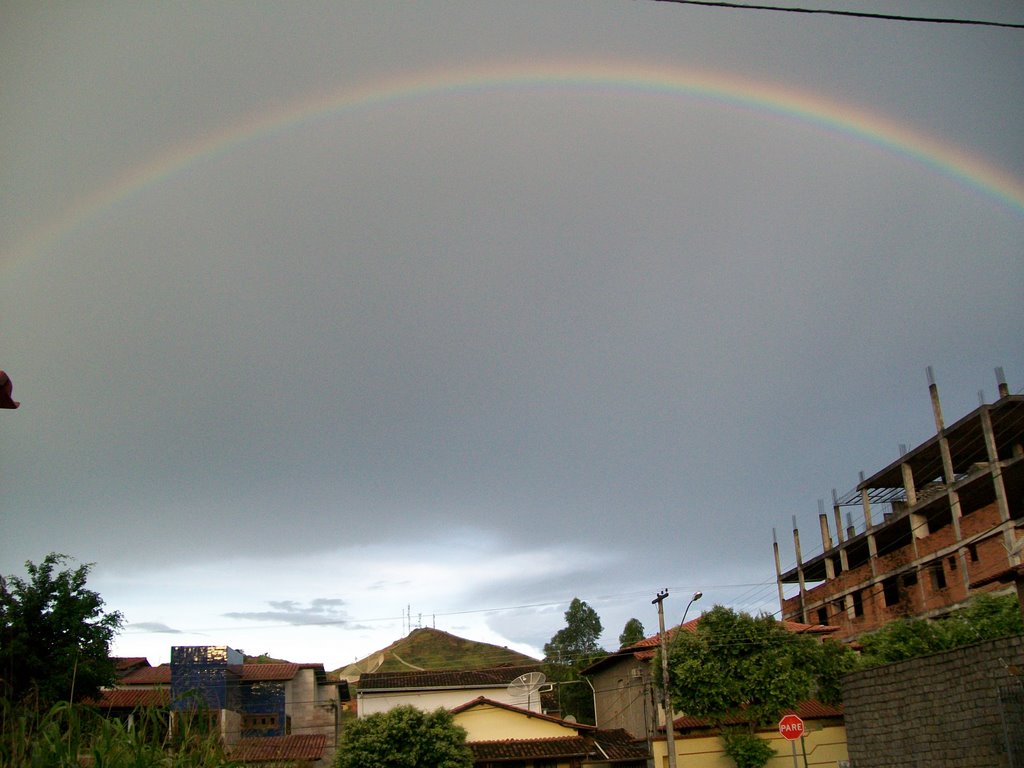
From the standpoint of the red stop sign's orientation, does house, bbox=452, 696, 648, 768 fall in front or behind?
behind

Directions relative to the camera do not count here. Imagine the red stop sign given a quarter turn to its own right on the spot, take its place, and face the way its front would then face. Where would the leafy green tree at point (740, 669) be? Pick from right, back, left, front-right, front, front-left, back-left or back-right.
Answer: right

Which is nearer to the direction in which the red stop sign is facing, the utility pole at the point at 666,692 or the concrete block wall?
the concrete block wall

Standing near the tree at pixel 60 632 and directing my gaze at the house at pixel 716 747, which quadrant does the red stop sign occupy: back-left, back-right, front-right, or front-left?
front-right

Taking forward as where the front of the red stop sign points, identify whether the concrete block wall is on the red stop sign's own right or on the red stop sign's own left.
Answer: on the red stop sign's own left

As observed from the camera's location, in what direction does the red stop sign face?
facing the viewer

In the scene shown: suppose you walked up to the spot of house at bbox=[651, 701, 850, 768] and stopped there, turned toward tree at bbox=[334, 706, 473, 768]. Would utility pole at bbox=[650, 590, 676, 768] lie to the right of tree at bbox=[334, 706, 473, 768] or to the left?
left

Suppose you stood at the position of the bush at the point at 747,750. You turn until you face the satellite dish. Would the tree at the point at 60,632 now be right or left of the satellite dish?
left

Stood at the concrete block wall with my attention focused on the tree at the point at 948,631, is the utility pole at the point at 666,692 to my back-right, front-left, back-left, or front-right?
front-left
